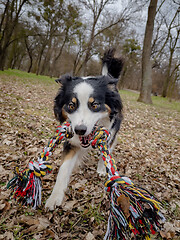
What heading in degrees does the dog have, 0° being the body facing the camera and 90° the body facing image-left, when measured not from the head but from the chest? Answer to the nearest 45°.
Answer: approximately 0°

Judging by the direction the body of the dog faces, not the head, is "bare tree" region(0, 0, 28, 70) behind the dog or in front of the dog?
behind
